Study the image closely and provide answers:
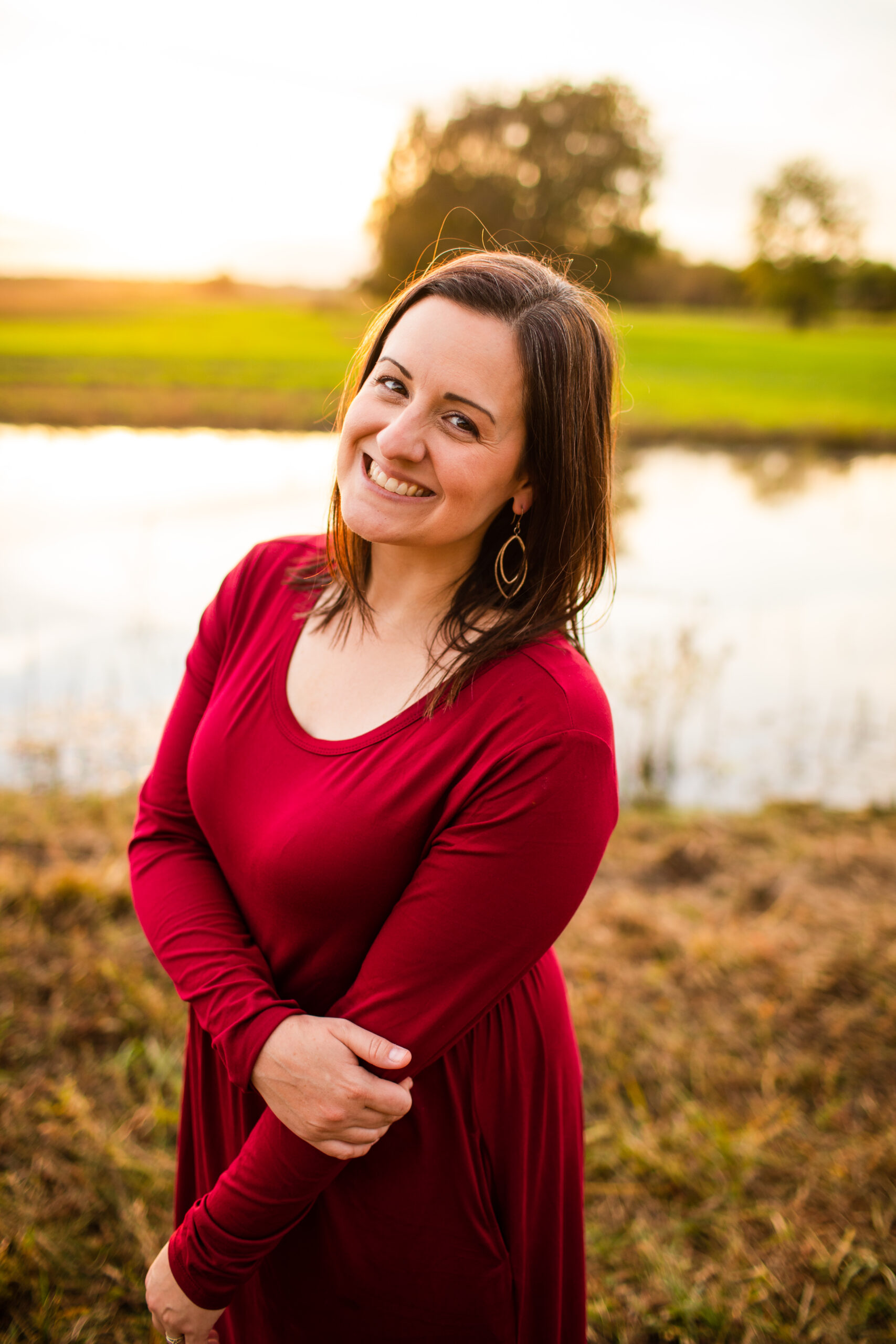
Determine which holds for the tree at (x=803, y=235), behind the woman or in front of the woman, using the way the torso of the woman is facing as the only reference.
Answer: behind

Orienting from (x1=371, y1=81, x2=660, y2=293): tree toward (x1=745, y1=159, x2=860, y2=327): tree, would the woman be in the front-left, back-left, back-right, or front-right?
back-right

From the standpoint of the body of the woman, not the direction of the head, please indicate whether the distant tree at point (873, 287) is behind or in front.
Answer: behind

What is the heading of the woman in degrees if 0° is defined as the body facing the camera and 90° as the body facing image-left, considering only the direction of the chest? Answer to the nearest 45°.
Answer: approximately 45°

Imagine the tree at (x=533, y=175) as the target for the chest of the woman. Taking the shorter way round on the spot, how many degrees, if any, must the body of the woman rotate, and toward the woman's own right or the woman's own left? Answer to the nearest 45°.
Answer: approximately 135° to the woman's own right
